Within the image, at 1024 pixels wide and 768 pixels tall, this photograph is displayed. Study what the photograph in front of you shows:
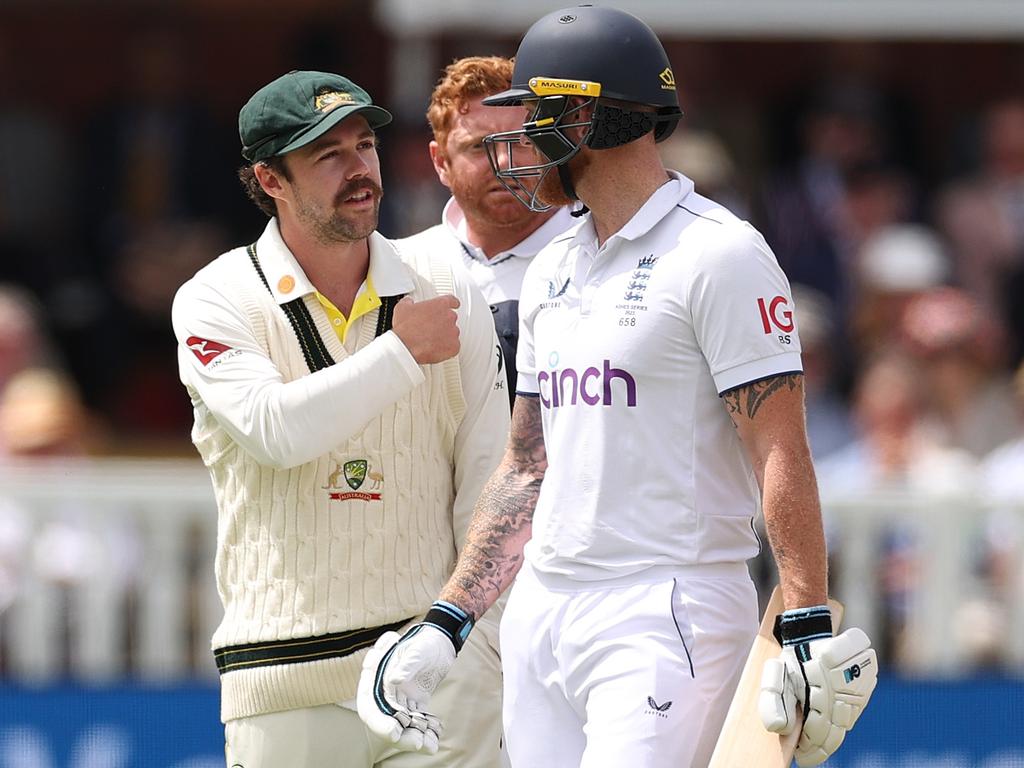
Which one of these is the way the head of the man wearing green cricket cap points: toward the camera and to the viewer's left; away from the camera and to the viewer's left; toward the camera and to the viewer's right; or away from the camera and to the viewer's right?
toward the camera and to the viewer's right

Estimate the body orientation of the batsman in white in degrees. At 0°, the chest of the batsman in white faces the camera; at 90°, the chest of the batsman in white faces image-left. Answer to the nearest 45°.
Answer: approximately 45°

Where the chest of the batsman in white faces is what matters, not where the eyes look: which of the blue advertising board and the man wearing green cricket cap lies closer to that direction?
the man wearing green cricket cap

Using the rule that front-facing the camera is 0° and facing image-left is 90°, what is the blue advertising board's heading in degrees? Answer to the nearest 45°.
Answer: approximately 0°

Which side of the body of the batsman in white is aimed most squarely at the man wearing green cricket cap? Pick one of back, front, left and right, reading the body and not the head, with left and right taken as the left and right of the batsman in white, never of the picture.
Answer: right
